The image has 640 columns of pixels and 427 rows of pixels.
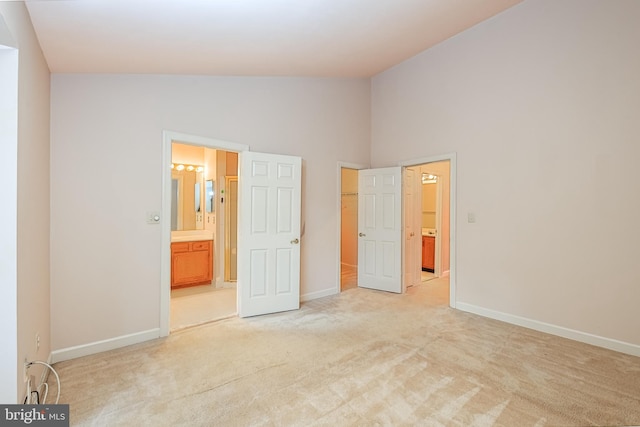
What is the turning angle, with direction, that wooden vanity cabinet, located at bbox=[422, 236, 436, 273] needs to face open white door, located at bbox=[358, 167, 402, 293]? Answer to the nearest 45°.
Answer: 0° — it already faces it

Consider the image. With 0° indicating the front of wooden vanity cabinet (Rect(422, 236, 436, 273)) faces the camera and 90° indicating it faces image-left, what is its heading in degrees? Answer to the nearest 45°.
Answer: approximately 45°
